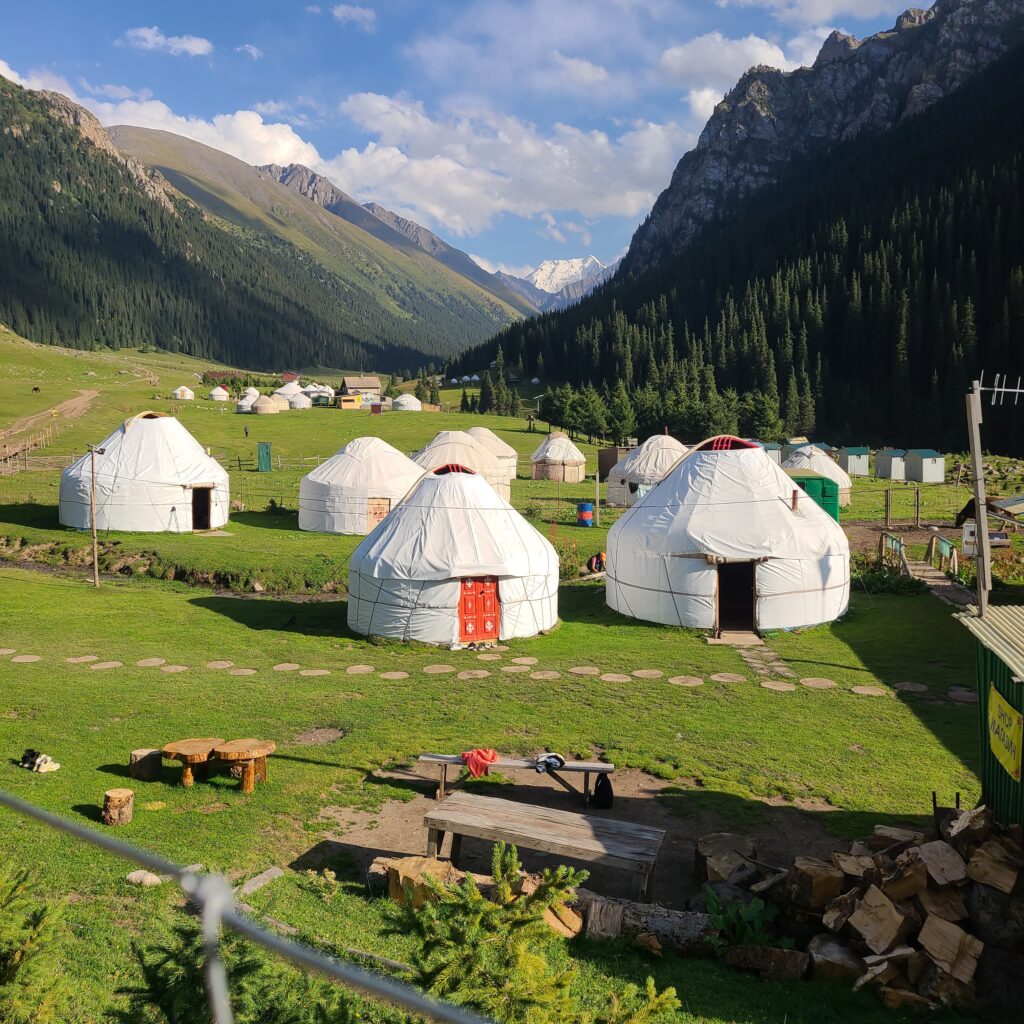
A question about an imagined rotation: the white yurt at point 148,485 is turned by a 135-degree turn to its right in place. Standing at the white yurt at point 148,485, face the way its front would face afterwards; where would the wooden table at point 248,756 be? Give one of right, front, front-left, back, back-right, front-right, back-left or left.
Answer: left

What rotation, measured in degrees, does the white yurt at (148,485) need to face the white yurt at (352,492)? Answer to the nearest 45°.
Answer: approximately 45° to its left

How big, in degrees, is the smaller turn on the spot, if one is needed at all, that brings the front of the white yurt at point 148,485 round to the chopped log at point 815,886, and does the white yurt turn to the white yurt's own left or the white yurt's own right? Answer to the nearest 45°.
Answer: approximately 45° to the white yurt's own right

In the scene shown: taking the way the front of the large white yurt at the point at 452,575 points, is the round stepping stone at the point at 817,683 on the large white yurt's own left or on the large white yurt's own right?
on the large white yurt's own left

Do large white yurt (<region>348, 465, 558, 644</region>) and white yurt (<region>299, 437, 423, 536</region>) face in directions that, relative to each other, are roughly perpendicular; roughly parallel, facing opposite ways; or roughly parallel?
roughly parallel

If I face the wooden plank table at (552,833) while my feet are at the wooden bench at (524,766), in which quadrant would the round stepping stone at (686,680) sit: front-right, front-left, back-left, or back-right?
back-left

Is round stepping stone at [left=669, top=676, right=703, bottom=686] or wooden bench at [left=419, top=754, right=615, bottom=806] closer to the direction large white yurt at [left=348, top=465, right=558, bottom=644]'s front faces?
the wooden bench

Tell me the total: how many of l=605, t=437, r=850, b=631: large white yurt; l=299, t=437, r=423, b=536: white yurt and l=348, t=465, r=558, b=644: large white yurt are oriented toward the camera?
3

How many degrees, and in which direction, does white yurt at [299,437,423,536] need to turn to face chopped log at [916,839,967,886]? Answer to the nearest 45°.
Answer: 0° — it already faces it

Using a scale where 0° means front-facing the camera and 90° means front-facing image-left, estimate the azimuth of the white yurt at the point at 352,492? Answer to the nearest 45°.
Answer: approximately 0°

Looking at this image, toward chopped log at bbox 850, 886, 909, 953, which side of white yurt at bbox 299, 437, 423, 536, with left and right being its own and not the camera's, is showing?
front

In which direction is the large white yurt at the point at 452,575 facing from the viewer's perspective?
toward the camera

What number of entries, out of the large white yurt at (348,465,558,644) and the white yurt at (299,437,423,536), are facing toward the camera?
2

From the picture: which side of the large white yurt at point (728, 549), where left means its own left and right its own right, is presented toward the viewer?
front

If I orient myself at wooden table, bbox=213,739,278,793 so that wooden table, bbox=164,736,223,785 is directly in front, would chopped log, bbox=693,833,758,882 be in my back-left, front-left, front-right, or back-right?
back-left

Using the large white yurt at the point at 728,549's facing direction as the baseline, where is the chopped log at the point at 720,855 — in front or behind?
in front

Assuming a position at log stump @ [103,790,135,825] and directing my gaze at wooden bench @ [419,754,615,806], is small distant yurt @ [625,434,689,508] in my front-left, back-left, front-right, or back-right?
front-left
